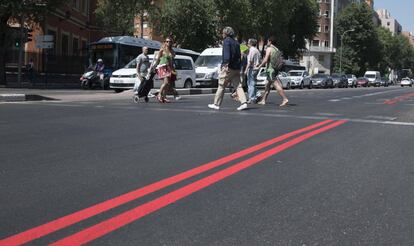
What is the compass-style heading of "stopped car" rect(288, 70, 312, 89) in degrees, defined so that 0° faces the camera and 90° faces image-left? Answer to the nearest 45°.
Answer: approximately 45°

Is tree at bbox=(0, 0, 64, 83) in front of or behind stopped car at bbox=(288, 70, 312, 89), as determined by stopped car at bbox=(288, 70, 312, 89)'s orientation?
in front

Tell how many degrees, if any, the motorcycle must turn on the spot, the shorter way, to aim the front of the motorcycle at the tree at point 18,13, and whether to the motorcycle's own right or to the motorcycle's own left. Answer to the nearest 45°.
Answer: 0° — it already faces it

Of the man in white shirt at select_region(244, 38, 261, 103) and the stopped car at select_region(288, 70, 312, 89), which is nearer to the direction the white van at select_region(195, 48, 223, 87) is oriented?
the man in white shirt

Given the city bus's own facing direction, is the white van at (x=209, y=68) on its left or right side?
on its left

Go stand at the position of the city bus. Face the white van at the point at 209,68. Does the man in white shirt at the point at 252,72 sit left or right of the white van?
right

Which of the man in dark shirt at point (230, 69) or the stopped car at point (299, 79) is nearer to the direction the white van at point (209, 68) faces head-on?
the man in dark shirt

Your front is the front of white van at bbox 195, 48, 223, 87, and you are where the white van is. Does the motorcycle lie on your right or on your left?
on your right

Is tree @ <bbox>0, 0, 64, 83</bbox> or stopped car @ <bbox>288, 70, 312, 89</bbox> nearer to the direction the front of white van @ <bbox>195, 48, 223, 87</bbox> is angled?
the tree

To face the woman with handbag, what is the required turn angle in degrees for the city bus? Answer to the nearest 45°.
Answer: approximately 45° to its left

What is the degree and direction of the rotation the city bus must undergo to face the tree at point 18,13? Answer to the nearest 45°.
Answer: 0° — it already faces it
